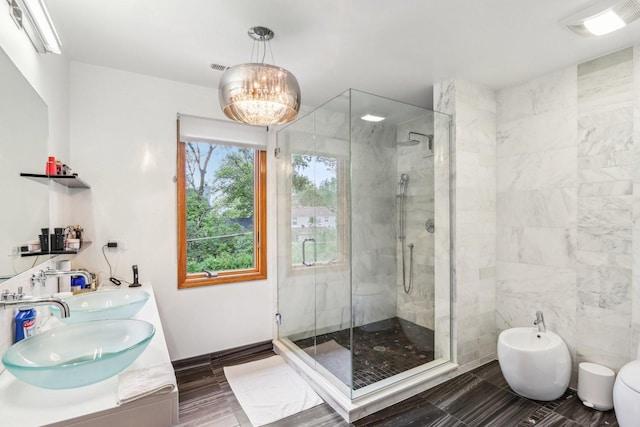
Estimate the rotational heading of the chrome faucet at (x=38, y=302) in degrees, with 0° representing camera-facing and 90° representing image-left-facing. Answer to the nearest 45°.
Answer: approximately 270°

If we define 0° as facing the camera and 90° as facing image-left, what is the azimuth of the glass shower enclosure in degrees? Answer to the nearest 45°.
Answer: approximately 45°

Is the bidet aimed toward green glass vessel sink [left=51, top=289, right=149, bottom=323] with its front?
yes

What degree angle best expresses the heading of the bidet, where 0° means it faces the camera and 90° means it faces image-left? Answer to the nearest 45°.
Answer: approximately 45°

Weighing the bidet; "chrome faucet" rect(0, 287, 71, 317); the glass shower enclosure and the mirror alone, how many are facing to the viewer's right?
2

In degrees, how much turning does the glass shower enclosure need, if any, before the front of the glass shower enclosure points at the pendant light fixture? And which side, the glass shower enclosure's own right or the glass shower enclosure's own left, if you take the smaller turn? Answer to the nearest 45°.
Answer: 0° — it already faces it

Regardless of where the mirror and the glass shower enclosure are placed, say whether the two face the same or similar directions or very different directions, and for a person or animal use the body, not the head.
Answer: very different directions

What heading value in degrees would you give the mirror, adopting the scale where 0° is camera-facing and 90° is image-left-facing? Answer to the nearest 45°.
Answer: approximately 270°
